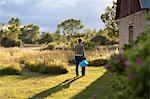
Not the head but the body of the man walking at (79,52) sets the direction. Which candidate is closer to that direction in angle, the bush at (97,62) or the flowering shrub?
the bush

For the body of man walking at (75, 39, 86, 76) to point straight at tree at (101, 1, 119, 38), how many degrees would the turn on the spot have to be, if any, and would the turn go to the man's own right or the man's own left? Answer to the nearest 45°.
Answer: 0° — they already face it

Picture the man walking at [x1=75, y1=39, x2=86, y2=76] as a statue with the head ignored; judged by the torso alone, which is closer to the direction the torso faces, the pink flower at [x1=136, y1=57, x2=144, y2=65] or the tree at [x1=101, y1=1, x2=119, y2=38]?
the tree

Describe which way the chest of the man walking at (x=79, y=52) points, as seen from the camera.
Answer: away from the camera

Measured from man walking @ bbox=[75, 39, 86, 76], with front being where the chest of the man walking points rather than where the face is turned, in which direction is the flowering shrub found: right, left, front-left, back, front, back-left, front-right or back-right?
back

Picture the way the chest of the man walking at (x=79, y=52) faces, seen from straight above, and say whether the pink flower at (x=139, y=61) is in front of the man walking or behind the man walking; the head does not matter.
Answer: behind

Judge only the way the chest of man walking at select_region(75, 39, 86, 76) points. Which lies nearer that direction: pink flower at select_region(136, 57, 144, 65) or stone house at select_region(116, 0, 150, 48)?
the stone house

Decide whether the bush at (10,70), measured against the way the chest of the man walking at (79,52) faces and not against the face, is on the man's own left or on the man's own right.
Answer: on the man's own left
